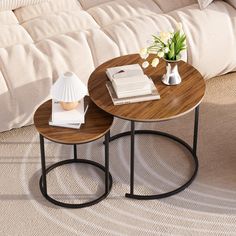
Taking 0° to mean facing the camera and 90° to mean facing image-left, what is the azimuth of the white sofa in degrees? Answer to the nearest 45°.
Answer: approximately 315°

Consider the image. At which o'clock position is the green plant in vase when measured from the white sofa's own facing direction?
The green plant in vase is roughly at 12 o'clock from the white sofa.
